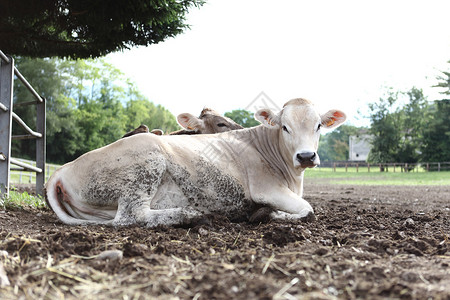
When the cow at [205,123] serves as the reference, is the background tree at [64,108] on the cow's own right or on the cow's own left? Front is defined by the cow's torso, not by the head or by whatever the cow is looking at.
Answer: on the cow's own left

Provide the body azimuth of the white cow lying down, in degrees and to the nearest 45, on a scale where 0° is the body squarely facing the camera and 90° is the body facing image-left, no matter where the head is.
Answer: approximately 270°

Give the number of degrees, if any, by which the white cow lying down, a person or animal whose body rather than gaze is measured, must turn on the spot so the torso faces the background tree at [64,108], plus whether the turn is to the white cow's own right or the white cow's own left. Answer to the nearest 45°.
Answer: approximately 90° to the white cow's own left

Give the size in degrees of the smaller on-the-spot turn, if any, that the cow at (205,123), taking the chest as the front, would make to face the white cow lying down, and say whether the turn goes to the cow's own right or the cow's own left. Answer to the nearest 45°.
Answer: approximately 90° to the cow's own right

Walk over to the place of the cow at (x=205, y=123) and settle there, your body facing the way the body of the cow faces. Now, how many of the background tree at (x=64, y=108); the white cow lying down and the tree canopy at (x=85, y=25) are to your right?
1

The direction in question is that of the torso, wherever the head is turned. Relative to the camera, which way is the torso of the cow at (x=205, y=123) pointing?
to the viewer's right

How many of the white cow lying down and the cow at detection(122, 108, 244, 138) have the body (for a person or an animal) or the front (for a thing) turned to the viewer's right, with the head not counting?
2

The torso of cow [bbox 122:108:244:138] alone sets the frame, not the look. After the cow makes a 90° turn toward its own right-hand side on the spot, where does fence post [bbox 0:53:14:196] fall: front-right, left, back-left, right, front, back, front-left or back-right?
right

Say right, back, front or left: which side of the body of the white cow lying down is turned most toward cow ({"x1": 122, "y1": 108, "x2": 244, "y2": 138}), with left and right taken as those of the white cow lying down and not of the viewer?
left
